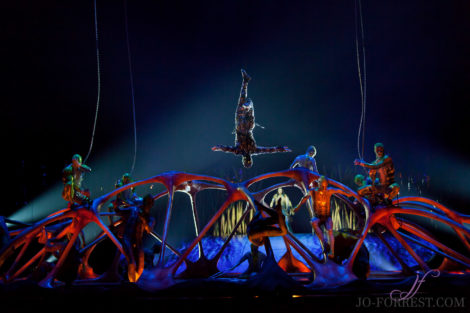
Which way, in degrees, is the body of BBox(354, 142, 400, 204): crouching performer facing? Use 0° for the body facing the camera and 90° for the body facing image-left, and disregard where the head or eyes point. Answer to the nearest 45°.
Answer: approximately 45°

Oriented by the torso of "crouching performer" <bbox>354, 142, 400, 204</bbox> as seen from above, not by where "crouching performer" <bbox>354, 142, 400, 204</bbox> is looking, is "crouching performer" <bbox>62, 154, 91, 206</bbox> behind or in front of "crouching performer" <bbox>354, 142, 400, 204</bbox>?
in front

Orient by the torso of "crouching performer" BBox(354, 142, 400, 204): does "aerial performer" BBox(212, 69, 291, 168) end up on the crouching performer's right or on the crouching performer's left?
on the crouching performer's right
